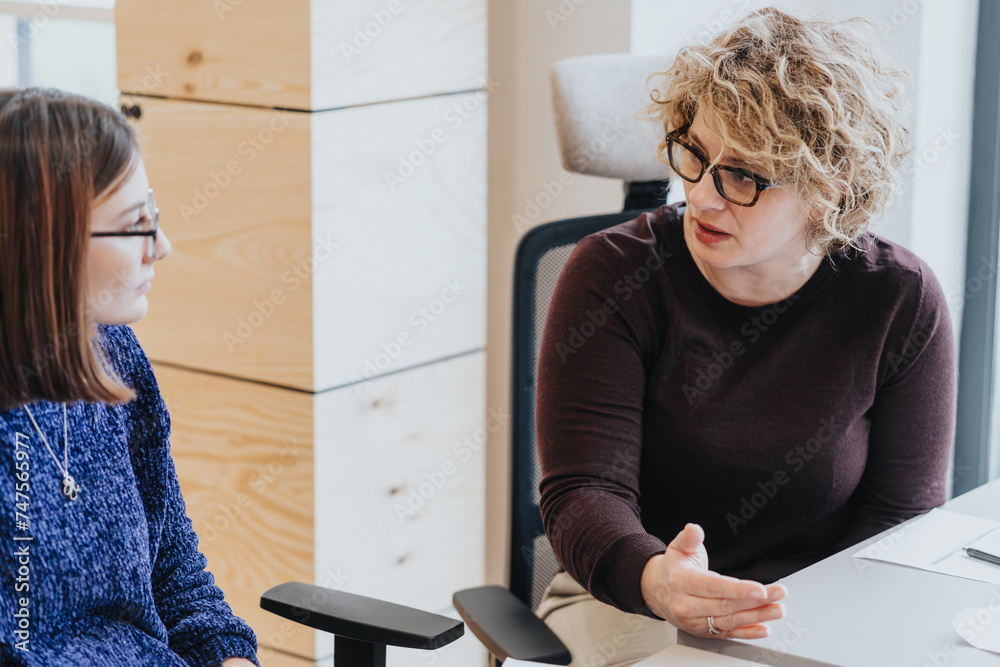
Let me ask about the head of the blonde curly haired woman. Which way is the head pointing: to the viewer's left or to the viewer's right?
to the viewer's left

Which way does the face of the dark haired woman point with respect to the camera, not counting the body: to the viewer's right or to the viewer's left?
to the viewer's right

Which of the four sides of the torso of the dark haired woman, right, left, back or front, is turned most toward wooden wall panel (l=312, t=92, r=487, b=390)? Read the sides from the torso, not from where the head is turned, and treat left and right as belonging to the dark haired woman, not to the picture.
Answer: left

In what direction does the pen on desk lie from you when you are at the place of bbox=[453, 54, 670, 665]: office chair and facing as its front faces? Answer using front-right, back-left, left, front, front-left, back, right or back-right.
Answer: front

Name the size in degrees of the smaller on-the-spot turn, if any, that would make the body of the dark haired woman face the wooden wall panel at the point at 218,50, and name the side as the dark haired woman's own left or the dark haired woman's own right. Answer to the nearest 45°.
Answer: approximately 135° to the dark haired woman's own left

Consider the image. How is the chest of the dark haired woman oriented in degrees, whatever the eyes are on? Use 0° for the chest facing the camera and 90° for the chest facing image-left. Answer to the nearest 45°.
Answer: approximately 315°

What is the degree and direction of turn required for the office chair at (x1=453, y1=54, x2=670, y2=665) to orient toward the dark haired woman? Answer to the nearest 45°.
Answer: approximately 90° to its right

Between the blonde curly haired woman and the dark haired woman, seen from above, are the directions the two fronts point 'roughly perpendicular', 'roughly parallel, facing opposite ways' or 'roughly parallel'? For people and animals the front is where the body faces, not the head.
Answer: roughly perpendicular

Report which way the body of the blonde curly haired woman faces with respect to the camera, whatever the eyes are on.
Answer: toward the camera
